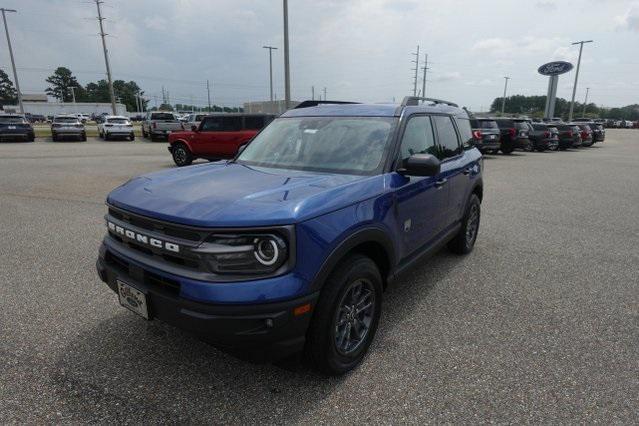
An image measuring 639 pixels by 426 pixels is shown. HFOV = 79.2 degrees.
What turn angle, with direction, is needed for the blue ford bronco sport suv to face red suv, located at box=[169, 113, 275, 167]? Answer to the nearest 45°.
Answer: approximately 135° to its right

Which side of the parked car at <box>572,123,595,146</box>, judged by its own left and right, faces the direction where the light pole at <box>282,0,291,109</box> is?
left

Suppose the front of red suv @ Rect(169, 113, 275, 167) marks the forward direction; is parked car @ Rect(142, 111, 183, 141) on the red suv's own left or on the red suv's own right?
on the red suv's own right

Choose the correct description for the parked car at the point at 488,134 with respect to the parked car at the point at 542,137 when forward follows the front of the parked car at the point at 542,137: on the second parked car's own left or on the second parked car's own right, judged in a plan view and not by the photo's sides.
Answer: on the second parked car's own left

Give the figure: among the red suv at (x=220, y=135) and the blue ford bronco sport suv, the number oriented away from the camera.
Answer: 0

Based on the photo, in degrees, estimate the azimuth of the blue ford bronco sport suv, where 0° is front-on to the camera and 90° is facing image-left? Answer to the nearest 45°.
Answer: approximately 45°

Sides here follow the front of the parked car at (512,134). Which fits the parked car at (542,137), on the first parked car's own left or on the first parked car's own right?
on the first parked car's own right

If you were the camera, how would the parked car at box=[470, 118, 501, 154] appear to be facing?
facing away from the viewer and to the left of the viewer

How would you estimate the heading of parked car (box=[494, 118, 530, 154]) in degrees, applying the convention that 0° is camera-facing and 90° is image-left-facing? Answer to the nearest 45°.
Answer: approximately 135°

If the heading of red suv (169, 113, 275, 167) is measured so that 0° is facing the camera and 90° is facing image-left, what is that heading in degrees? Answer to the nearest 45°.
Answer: approximately 90°
